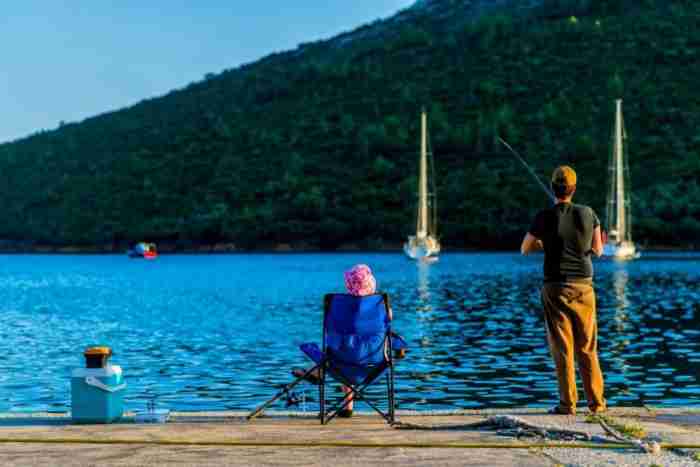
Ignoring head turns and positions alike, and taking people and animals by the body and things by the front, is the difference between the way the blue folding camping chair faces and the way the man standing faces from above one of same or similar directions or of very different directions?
same or similar directions

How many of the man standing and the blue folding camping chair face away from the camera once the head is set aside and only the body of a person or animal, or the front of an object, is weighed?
2

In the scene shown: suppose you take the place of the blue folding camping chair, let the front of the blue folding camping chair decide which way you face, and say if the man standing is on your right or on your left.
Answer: on your right

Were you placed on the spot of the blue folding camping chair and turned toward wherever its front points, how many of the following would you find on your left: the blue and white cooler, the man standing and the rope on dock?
1

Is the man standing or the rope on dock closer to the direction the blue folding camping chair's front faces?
the man standing

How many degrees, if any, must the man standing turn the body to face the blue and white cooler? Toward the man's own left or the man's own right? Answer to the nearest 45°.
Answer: approximately 90° to the man's own left

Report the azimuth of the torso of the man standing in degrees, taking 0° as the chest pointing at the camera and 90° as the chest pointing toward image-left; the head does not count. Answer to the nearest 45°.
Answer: approximately 180°

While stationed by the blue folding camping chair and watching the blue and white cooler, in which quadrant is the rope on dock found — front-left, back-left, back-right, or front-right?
back-left

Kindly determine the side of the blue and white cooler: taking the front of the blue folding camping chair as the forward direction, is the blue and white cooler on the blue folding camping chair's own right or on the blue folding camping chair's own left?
on the blue folding camping chair's own left

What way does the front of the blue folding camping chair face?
away from the camera

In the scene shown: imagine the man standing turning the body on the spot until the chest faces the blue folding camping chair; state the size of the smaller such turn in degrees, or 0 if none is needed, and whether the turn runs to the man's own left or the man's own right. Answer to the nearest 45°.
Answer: approximately 90° to the man's own left

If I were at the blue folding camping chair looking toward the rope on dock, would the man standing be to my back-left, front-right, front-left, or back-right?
front-left

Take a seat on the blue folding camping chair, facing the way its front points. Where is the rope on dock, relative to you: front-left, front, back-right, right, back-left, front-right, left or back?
back-right
